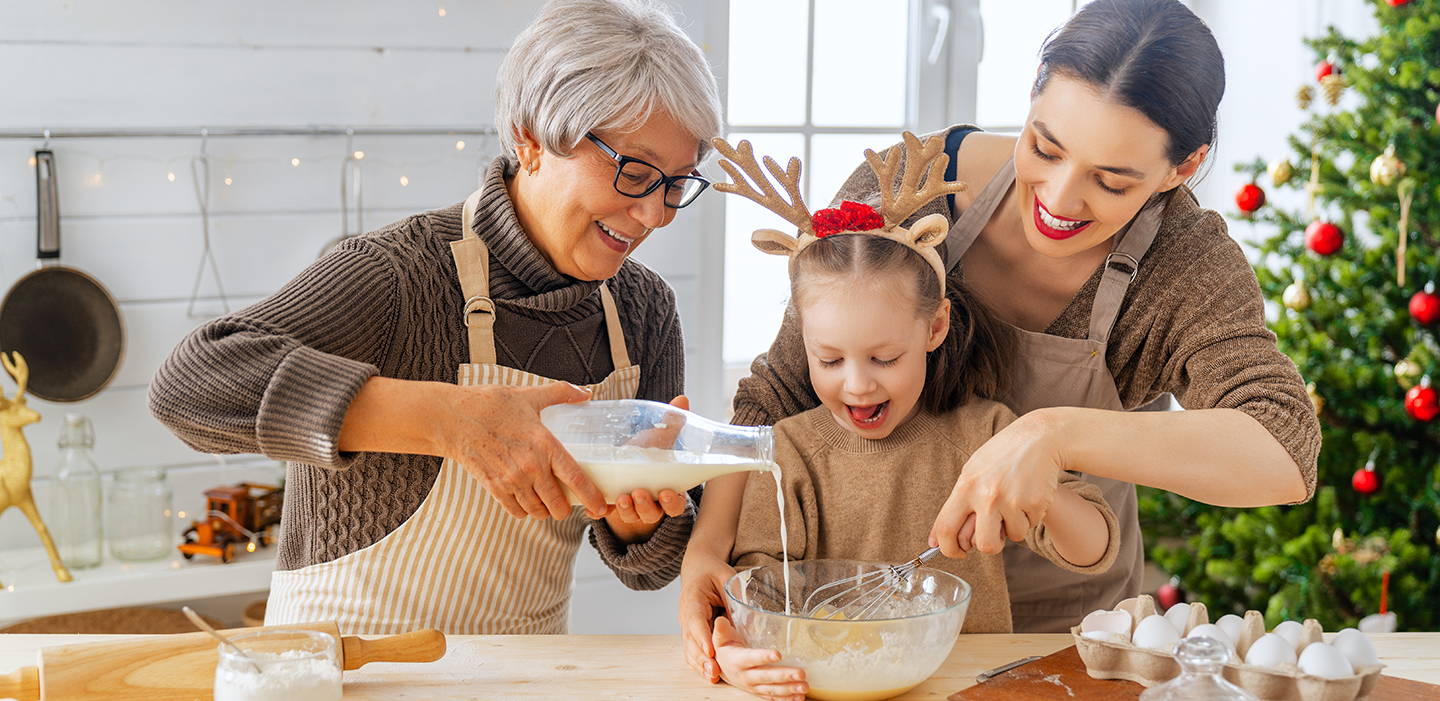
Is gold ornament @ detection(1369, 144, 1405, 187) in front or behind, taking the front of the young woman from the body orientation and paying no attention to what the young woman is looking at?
behind

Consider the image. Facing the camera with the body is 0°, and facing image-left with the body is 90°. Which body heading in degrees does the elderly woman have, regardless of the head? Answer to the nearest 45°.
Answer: approximately 315°

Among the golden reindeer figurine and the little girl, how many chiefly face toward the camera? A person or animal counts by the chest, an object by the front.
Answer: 1

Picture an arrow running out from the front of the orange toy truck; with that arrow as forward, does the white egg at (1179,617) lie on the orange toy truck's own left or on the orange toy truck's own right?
on the orange toy truck's own left
